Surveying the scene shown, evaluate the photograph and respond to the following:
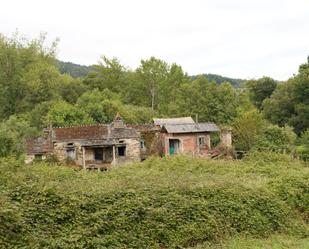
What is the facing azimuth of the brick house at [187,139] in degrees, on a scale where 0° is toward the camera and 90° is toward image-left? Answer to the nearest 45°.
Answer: approximately 0°
